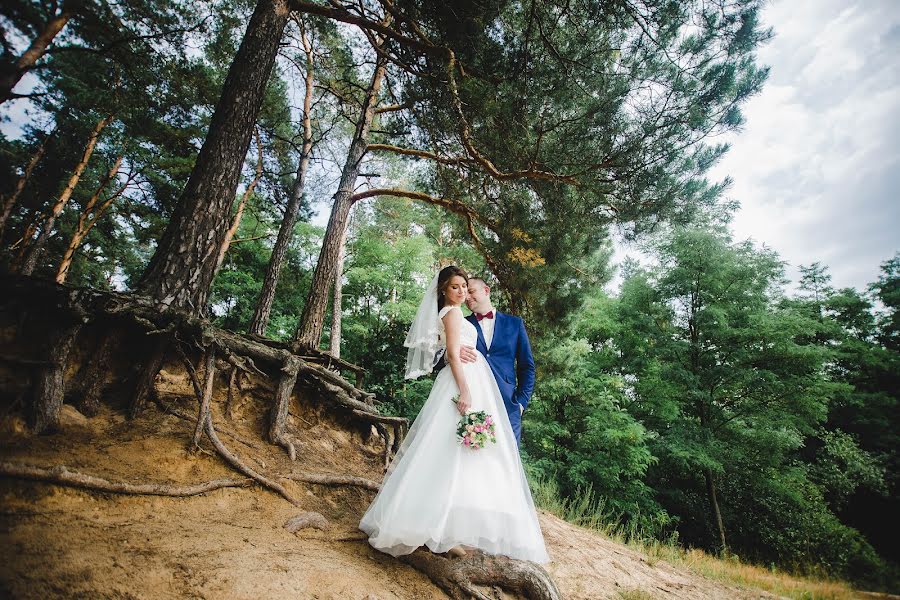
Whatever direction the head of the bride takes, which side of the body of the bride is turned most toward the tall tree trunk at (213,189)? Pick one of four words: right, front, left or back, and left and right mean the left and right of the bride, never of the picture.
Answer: back

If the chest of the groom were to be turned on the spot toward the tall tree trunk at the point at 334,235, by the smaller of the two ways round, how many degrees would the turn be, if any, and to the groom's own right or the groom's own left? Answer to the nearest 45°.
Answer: approximately 90° to the groom's own right

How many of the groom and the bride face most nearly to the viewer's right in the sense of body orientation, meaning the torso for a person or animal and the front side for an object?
1

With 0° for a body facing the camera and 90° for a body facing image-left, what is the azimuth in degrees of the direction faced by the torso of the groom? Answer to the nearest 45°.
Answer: approximately 45°

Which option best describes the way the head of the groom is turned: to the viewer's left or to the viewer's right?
to the viewer's left

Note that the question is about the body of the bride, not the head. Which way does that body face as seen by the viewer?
to the viewer's right
